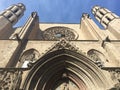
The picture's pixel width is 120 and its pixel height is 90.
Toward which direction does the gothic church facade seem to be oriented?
toward the camera
